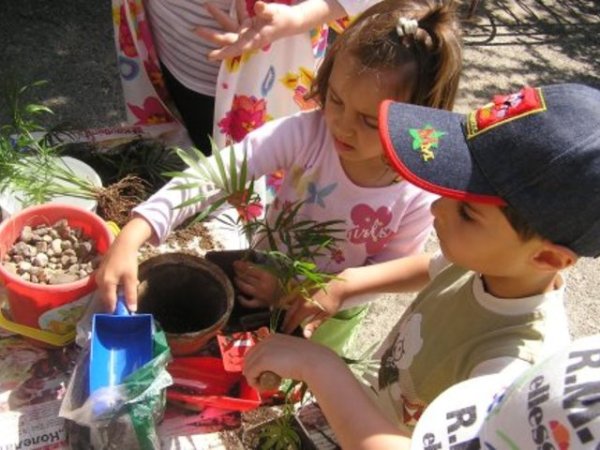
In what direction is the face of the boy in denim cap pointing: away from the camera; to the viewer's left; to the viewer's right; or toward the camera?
to the viewer's left

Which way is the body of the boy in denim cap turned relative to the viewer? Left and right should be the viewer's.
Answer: facing to the left of the viewer
